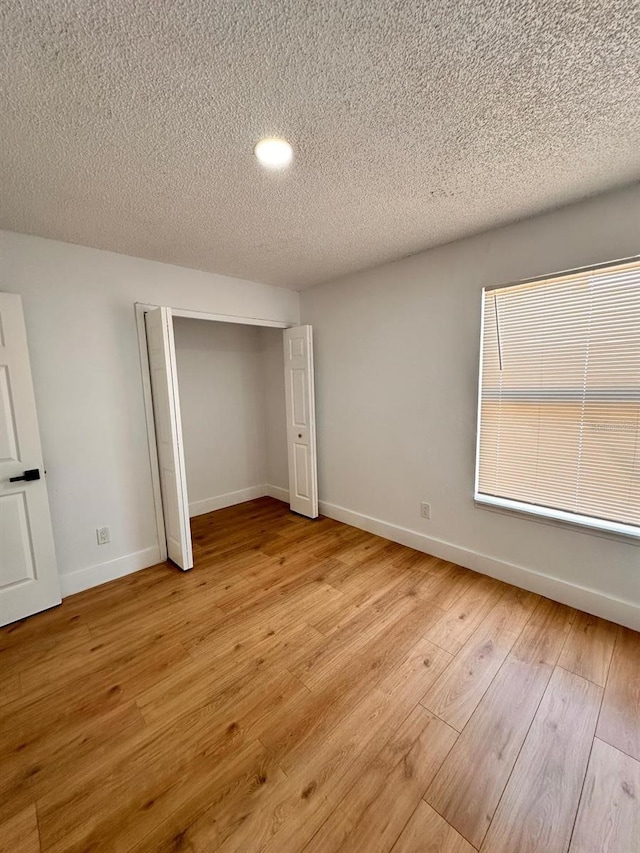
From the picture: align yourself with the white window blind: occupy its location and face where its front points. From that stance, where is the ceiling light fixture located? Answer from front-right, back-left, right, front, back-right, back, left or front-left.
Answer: front

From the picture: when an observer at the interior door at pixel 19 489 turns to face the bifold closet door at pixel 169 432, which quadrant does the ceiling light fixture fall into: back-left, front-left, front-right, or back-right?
front-right

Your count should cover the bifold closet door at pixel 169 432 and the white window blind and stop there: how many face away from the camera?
0

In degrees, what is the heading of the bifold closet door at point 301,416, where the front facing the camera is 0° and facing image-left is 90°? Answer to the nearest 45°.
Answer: approximately 45°

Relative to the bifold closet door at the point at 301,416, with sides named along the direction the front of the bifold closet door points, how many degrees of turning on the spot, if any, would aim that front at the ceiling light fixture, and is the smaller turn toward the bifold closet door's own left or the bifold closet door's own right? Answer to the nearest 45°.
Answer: approximately 45° to the bifold closet door's own left

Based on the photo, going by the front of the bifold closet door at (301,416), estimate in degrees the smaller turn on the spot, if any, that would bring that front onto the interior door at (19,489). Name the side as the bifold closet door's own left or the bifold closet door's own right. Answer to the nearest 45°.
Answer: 0° — it already faces it

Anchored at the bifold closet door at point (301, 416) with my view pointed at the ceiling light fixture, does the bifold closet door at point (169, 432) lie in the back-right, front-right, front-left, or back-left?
front-right

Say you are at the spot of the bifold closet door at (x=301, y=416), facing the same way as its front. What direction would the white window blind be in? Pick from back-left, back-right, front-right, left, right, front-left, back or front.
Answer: left

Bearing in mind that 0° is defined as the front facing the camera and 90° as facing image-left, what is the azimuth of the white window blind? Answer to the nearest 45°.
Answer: approximately 45°
